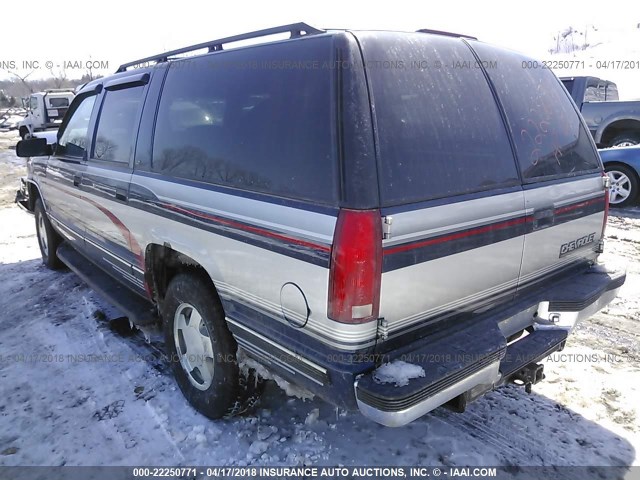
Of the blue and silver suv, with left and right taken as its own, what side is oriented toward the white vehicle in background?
front

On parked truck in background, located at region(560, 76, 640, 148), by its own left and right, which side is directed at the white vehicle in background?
front

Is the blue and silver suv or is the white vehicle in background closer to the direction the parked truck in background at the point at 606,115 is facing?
the white vehicle in background

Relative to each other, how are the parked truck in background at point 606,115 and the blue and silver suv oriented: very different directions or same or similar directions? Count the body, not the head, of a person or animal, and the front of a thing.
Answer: same or similar directions

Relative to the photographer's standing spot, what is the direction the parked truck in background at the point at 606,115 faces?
facing to the left of the viewer

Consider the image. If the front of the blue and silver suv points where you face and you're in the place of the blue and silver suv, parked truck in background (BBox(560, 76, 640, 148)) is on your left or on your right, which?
on your right

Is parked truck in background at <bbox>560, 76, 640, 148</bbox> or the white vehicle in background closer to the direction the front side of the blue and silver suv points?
the white vehicle in background

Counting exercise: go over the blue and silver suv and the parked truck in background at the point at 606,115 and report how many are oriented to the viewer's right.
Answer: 0

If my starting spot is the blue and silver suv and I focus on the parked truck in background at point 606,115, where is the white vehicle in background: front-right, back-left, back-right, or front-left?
front-left

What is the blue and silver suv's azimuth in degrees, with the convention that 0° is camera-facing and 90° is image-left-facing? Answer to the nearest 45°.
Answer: approximately 135°

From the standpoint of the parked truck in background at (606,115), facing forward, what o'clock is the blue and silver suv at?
The blue and silver suv is roughly at 9 o'clock from the parked truck in background.
